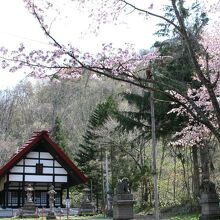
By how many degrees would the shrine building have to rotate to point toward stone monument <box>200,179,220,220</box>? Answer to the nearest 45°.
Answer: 0° — it already faces it

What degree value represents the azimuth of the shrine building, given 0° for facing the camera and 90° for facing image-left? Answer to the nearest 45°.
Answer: approximately 0°

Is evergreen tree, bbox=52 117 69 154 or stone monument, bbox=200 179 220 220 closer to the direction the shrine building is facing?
the stone monument

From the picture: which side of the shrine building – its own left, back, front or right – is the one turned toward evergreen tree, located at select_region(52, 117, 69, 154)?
back

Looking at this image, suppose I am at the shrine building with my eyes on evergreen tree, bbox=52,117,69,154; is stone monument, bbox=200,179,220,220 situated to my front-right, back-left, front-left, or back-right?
back-right

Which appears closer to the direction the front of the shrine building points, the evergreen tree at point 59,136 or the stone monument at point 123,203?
the stone monument

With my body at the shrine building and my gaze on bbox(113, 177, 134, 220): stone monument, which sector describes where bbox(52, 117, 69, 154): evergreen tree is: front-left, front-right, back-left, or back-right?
back-left
